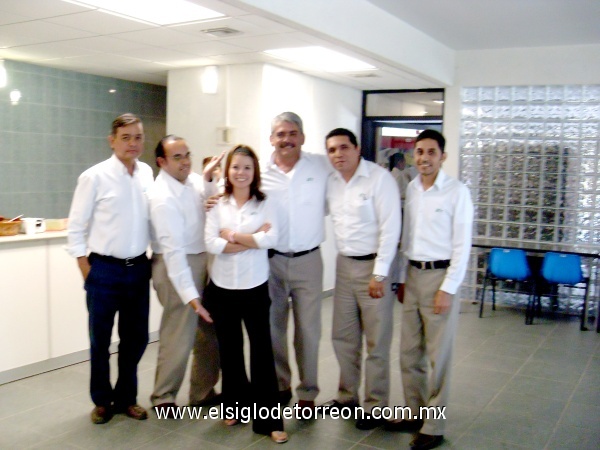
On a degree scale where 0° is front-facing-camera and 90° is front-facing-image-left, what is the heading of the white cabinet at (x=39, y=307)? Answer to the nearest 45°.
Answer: approximately 315°

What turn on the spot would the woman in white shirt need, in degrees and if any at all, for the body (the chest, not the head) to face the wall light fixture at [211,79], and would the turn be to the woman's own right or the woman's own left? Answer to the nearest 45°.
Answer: approximately 180°

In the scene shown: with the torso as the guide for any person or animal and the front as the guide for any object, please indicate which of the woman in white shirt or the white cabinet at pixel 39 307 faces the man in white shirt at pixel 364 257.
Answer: the white cabinet

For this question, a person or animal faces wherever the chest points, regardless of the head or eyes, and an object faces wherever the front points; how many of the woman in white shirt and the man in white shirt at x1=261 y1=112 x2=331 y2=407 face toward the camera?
2

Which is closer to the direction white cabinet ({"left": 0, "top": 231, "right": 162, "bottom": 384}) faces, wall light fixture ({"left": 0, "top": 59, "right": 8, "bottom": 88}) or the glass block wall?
the glass block wall

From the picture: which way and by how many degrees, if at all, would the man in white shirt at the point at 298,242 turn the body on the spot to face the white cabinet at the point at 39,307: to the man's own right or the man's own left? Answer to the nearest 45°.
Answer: approximately 90° to the man's own right

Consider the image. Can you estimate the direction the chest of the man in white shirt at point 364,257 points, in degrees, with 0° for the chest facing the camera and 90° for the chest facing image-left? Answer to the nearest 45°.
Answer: approximately 45°

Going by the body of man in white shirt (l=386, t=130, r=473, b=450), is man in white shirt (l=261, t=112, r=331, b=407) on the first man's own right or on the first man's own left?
on the first man's own right
